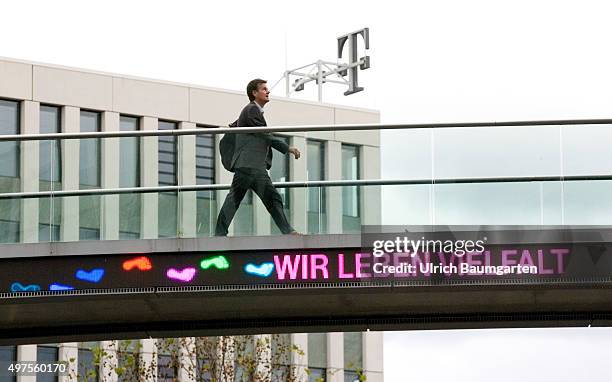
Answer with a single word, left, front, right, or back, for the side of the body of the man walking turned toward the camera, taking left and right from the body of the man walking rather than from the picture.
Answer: right

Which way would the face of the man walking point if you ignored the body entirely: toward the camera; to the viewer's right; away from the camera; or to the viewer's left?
to the viewer's right
